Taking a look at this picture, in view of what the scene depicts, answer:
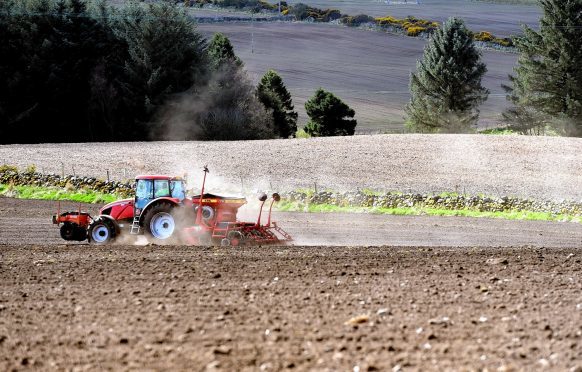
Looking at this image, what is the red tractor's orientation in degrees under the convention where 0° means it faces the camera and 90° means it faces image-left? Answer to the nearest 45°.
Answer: approximately 90°
